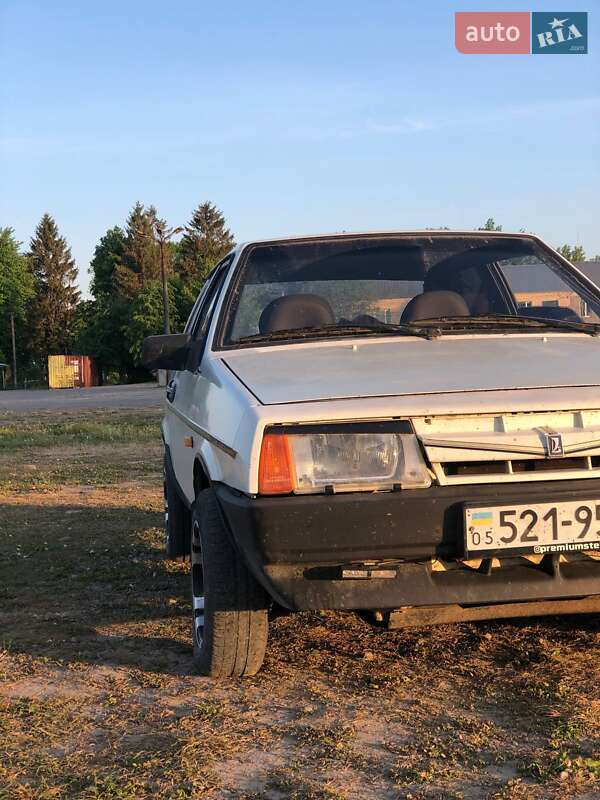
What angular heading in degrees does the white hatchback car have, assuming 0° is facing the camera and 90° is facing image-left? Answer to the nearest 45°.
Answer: approximately 0°
